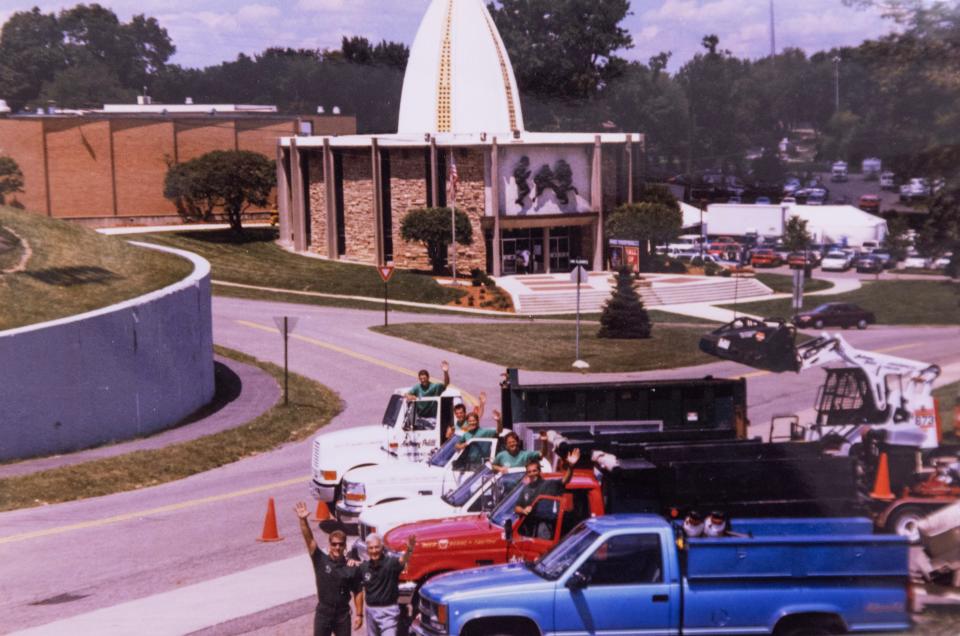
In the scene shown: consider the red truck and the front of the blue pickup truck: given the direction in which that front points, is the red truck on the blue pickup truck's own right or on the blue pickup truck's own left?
on the blue pickup truck's own right

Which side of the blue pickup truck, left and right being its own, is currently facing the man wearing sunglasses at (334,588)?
front

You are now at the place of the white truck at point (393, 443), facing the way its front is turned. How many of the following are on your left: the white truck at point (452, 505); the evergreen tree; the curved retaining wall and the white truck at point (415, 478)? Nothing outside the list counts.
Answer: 2

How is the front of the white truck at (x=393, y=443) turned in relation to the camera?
facing to the left of the viewer

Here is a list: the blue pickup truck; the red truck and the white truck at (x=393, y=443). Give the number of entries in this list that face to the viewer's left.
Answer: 3

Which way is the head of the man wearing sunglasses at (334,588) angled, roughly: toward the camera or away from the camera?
toward the camera

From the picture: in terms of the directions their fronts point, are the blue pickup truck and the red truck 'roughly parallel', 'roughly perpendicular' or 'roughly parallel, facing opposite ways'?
roughly parallel

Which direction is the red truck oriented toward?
to the viewer's left

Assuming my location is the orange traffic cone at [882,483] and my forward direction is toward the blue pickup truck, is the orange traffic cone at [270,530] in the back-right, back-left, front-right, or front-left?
front-right

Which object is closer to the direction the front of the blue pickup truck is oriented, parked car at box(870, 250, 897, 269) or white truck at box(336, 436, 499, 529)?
the white truck

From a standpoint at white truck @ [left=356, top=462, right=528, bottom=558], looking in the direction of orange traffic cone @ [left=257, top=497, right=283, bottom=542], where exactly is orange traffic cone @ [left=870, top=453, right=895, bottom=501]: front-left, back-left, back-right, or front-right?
back-right

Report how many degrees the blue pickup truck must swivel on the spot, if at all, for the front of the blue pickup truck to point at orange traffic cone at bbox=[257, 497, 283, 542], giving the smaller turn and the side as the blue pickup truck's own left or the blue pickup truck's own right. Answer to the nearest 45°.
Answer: approximately 45° to the blue pickup truck's own right

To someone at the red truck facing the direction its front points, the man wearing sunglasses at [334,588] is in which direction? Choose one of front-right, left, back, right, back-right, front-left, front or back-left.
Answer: front-left

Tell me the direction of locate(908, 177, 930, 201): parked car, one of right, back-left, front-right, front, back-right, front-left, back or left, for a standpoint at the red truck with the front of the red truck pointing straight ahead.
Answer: back-right

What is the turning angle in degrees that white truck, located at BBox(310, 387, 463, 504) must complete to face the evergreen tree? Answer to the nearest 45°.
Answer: approximately 135° to its right

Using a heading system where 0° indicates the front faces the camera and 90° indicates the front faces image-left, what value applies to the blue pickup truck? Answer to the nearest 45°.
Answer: approximately 90°

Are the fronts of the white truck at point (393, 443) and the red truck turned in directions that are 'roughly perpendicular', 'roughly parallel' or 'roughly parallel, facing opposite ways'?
roughly parallel

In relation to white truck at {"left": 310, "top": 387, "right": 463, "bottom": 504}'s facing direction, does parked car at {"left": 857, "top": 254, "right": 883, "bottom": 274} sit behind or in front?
behind

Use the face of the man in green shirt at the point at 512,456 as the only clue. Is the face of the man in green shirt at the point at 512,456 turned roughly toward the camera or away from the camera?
toward the camera
